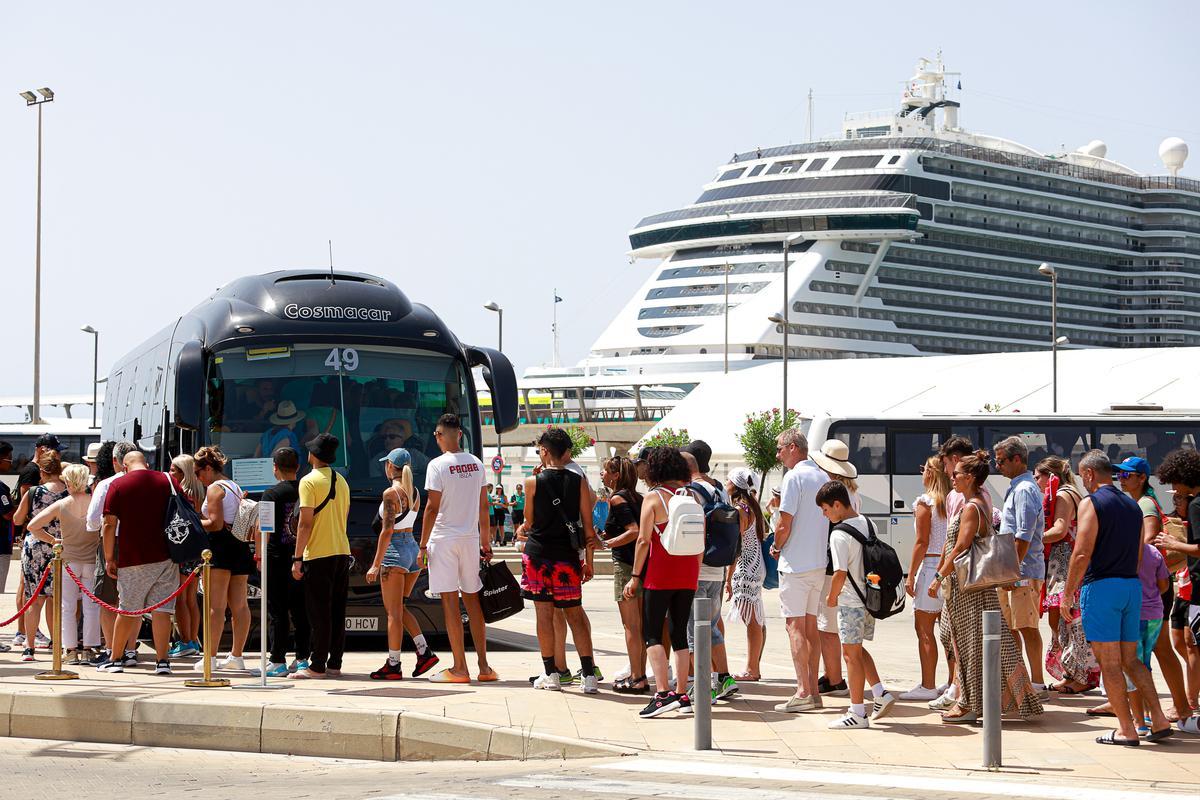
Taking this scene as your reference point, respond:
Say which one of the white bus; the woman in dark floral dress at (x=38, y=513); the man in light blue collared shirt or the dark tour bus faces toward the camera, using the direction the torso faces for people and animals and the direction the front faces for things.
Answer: the dark tour bus

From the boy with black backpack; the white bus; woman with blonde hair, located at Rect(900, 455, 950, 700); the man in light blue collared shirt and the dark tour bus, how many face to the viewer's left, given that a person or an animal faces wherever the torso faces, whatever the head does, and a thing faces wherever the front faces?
4

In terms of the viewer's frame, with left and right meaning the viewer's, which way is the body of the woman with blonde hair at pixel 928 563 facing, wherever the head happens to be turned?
facing to the left of the viewer

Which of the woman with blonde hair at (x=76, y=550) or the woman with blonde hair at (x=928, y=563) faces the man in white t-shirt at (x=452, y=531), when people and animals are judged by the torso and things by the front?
the woman with blonde hair at (x=928, y=563)

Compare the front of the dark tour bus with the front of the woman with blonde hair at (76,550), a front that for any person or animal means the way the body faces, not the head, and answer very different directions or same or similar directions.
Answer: very different directions

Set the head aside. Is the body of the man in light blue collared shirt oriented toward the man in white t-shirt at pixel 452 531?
yes

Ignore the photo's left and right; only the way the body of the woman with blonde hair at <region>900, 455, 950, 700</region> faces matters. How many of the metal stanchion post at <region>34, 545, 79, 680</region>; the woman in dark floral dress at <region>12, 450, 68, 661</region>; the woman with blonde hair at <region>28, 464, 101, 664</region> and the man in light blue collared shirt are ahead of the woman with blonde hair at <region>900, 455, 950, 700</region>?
3

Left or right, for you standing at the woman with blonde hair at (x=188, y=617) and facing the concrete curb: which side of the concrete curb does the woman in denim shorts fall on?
left

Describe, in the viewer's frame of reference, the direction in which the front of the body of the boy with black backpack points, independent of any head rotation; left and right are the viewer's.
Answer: facing to the left of the viewer

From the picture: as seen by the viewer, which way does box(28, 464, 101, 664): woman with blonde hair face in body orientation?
away from the camera

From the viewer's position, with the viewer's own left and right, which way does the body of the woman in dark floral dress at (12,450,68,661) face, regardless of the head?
facing away from the viewer and to the left of the viewer

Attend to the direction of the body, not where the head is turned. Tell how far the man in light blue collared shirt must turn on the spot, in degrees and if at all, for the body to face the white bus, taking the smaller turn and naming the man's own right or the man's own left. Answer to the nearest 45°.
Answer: approximately 90° to the man's own right
